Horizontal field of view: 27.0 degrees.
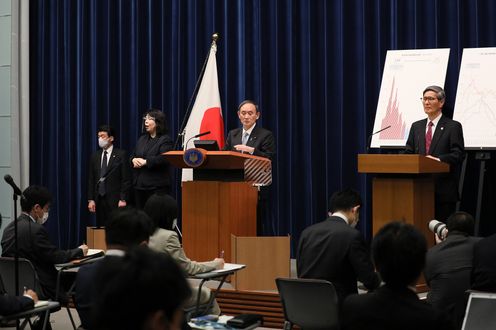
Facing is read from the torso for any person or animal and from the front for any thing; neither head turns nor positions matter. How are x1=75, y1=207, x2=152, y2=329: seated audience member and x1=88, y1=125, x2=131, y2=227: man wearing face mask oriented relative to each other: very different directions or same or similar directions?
very different directions

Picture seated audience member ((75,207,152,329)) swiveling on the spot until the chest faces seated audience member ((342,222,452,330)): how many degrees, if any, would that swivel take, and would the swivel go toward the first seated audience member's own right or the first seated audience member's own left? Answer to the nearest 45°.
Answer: approximately 90° to the first seated audience member's own right

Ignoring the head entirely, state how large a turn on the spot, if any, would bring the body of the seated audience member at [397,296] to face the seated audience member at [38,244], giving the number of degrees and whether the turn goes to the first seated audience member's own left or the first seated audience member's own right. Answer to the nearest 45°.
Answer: approximately 45° to the first seated audience member's own left

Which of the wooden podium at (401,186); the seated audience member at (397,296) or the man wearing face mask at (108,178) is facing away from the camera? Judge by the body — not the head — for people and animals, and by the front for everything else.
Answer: the seated audience member

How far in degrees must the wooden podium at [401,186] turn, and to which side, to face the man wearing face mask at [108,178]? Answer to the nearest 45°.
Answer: approximately 90° to its right

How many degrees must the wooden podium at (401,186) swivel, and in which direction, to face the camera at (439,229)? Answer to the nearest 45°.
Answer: approximately 45° to its left

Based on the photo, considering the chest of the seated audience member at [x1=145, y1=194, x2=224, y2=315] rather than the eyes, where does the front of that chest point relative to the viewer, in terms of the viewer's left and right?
facing away from the viewer and to the right of the viewer

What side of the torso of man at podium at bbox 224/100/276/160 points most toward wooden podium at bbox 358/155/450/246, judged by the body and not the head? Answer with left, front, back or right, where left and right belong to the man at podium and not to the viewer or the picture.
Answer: left

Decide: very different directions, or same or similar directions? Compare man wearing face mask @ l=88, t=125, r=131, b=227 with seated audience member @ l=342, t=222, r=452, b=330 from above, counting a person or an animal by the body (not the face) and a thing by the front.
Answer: very different directions

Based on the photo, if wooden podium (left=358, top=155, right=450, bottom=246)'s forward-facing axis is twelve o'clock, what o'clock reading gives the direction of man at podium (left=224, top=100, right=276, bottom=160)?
The man at podium is roughly at 3 o'clock from the wooden podium.

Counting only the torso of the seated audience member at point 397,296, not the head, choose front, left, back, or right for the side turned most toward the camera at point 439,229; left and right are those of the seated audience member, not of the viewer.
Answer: front

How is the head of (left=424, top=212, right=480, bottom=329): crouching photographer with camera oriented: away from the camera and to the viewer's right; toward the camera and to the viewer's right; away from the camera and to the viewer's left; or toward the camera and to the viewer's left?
away from the camera and to the viewer's left

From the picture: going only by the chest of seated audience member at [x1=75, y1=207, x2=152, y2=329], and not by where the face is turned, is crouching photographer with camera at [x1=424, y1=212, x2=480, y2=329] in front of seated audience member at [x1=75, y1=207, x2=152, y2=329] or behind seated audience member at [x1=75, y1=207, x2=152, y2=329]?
in front

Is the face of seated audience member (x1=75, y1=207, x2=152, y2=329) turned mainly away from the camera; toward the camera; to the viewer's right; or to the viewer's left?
away from the camera

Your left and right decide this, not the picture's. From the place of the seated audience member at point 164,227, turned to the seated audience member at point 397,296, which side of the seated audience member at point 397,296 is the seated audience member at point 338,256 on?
left

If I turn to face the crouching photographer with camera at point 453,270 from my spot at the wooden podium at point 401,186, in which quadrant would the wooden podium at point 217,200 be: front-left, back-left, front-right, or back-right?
back-right

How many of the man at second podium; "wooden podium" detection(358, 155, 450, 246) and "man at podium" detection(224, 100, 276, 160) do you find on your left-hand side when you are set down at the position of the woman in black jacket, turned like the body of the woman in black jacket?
3
